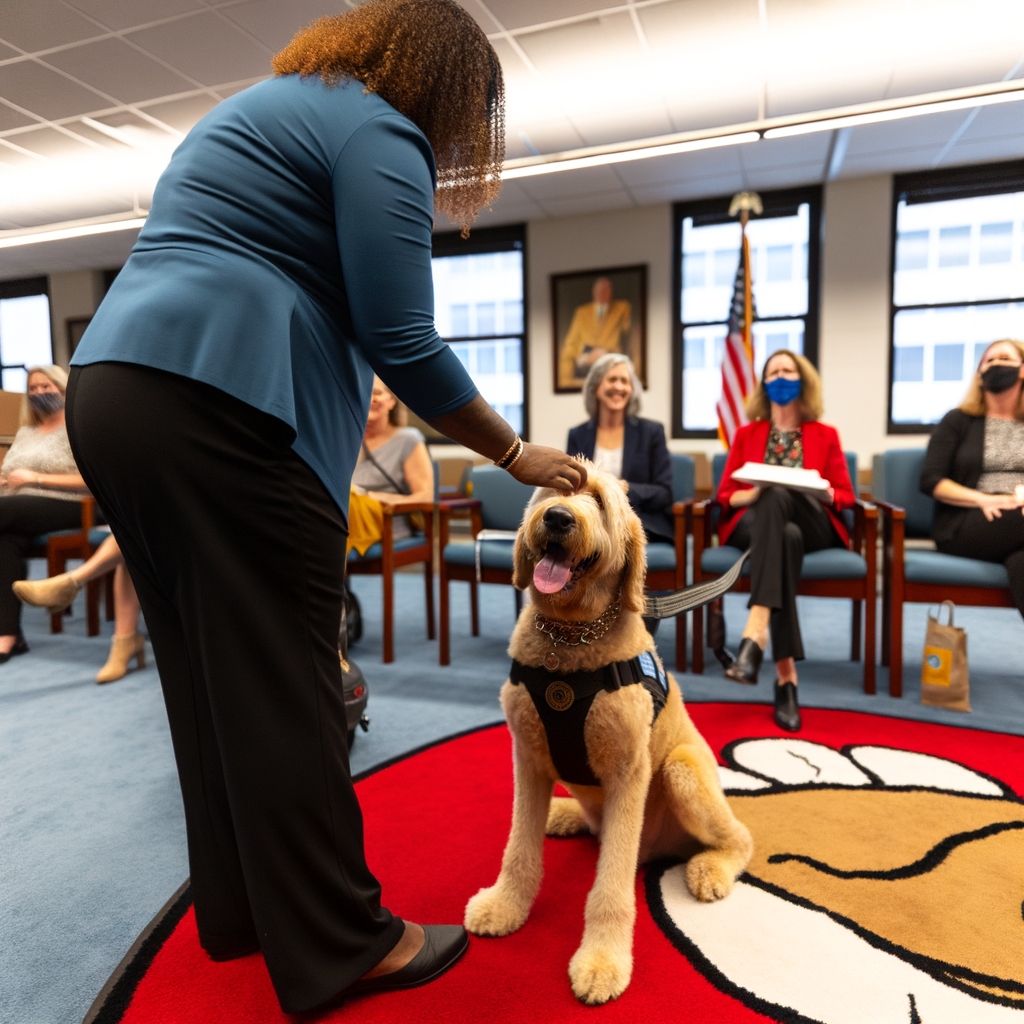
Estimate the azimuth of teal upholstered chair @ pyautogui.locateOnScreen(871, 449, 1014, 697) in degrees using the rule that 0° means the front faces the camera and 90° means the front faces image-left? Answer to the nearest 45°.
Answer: approximately 0°

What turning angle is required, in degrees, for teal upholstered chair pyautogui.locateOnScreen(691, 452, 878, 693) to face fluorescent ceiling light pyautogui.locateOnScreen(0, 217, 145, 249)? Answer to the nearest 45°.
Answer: approximately 90° to its right

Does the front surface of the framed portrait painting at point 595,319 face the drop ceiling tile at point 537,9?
yes

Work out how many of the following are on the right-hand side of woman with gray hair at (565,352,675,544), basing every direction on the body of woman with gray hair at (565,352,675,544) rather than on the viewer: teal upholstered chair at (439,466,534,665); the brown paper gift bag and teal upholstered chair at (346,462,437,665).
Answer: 2

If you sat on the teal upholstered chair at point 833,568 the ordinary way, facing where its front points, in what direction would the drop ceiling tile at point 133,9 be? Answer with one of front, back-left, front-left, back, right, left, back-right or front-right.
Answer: right

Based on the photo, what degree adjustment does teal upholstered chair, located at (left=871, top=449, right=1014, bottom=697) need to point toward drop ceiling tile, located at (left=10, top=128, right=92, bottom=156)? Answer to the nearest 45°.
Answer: approximately 90° to its right

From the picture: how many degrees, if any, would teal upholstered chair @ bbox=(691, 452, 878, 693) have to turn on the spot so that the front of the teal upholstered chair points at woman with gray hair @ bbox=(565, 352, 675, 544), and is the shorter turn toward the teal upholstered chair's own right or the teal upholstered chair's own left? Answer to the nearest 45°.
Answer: approximately 90° to the teal upholstered chair's own right

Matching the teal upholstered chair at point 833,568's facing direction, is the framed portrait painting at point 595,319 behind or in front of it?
behind

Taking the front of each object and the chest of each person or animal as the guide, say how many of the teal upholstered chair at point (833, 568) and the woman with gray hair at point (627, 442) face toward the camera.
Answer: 2

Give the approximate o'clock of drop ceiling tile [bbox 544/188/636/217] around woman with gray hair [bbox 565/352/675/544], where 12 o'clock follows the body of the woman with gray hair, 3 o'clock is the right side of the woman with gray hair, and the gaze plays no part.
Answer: The drop ceiling tile is roughly at 6 o'clock from the woman with gray hair.
